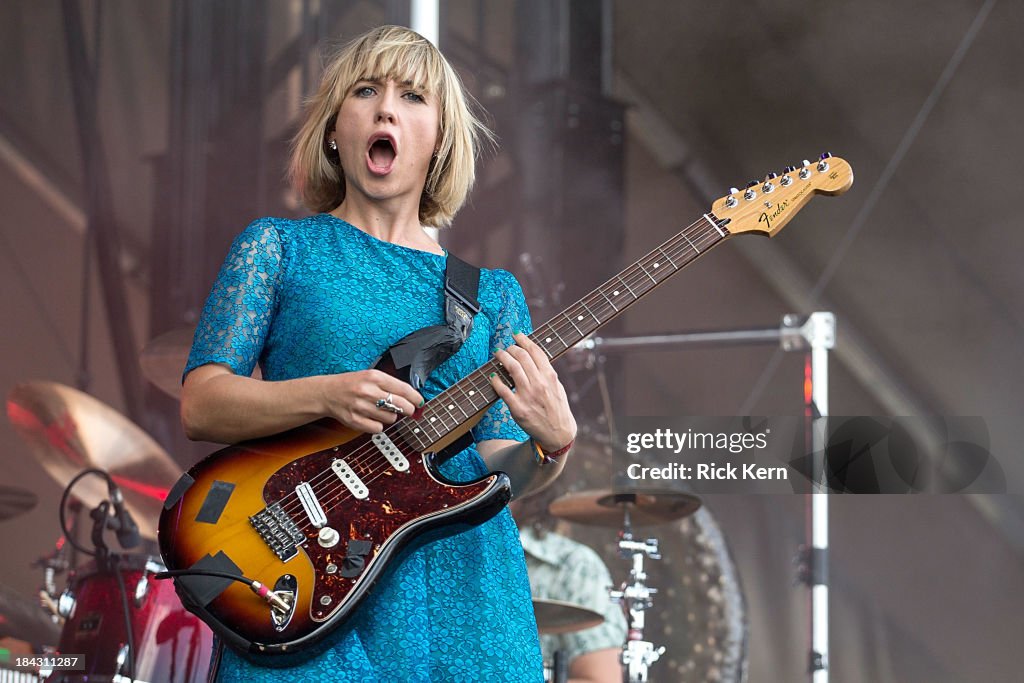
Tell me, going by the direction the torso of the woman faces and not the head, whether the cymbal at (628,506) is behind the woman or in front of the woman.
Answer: behind

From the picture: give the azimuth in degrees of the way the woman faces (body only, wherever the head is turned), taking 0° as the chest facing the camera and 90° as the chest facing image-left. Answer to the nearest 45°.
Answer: approximately 0°

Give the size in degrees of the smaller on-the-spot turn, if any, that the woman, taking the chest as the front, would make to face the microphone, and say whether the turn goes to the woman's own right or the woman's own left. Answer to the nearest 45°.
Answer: approximately 180°

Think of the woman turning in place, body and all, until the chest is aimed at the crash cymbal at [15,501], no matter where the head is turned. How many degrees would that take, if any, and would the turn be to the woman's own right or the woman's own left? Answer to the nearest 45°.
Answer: approximately 135° to the woman's own right

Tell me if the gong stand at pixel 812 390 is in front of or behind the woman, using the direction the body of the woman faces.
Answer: behind

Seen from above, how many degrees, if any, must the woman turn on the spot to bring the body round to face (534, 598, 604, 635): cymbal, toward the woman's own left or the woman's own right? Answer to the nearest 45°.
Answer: approximately 180°

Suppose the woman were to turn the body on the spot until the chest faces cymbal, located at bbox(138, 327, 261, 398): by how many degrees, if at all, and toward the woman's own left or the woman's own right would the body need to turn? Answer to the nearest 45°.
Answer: approximately 180°

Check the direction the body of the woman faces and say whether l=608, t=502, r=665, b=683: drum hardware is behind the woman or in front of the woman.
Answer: behind
